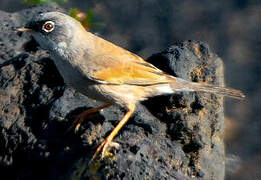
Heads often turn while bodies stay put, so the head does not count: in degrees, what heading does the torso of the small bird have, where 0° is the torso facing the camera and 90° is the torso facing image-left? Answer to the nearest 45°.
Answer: approximately 90°
